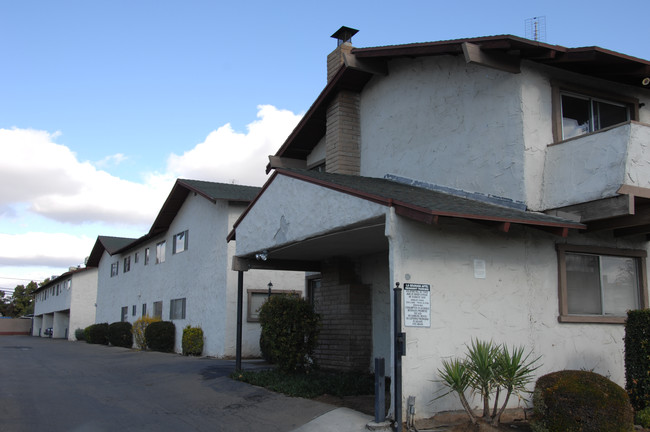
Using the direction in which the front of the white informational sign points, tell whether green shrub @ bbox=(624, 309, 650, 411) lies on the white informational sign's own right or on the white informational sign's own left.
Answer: on the white informational sign's own left

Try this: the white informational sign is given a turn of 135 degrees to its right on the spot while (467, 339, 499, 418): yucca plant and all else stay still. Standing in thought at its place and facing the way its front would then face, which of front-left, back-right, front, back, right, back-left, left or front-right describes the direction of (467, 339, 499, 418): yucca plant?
back-right

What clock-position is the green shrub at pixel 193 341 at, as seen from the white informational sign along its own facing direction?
The green shrub is roughly at 5 o'clock from the white informational sign.

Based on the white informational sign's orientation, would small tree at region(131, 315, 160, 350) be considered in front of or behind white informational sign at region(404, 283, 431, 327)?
behind

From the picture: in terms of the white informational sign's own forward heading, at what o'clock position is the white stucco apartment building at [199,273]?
The white stucco apartment building is roughly at 5 o'clock from the white informational sign.

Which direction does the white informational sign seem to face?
toward the camera

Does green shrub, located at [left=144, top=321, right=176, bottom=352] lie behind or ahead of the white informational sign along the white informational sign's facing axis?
behind

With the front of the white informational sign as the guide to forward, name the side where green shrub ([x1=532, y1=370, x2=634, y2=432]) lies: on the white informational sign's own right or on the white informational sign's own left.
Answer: on the white informational sign's own left

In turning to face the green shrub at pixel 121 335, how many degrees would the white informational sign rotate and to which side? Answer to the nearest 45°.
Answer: approximately 135° to its right
